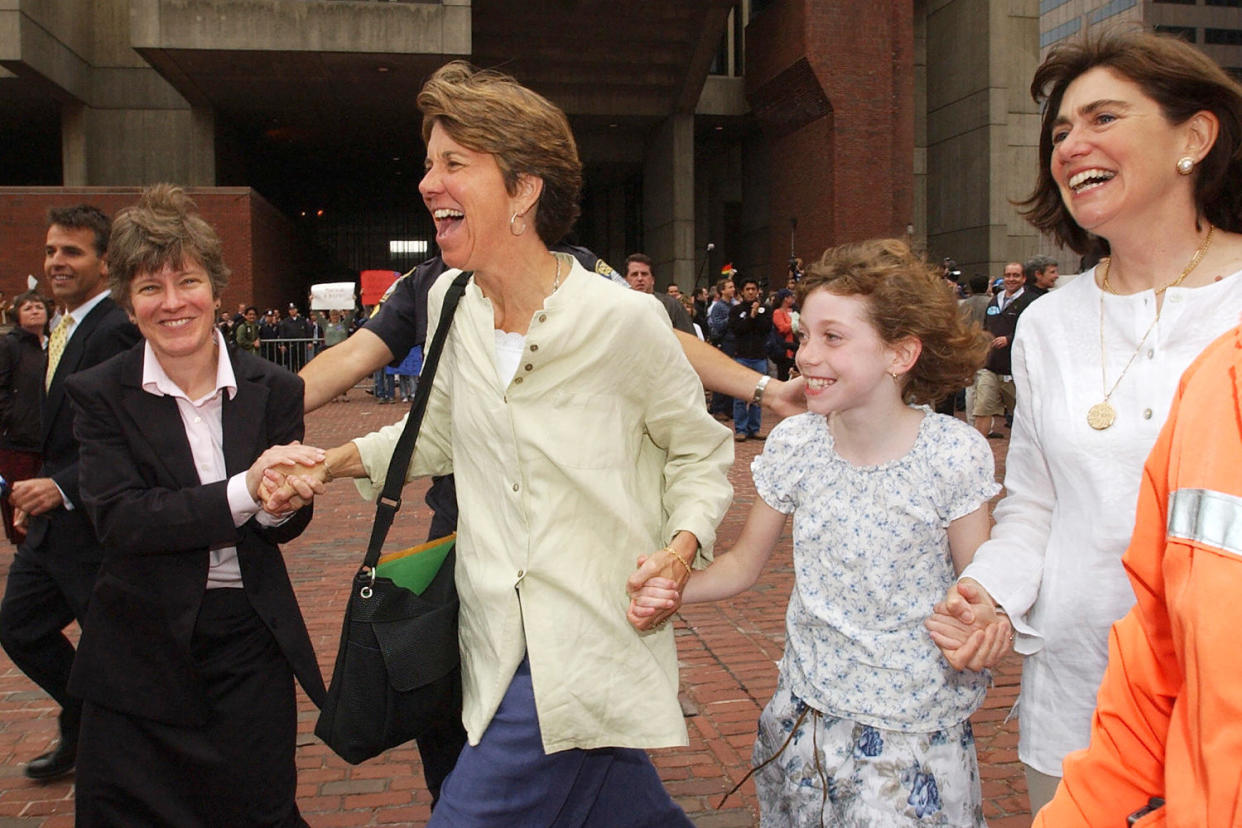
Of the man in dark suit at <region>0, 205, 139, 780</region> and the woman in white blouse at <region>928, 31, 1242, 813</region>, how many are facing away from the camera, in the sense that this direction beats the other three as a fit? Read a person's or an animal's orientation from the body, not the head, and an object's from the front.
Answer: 0

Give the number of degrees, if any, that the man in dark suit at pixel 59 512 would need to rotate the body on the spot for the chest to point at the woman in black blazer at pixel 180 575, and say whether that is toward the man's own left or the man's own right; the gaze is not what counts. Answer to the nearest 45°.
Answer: approximately 45° to the man's own left

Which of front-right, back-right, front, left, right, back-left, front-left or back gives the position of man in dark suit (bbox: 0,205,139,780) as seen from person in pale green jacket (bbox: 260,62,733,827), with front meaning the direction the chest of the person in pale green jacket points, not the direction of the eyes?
right

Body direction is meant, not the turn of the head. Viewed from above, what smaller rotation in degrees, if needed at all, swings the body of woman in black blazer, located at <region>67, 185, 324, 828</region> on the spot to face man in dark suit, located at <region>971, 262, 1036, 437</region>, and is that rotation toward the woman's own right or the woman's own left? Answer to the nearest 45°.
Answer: approximately 135° to the woman's own left

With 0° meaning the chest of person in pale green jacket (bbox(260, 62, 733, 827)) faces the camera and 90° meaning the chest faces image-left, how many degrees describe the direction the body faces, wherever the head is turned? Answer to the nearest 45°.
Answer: approximately 45°

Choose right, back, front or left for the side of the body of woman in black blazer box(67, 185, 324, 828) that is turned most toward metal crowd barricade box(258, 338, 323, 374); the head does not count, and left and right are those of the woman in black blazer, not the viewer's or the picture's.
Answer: back

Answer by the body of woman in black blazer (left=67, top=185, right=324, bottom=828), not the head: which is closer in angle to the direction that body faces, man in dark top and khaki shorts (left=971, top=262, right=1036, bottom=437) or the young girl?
the young girl

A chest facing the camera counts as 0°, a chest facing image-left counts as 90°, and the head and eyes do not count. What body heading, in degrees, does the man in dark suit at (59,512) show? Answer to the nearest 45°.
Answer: approximately 45°

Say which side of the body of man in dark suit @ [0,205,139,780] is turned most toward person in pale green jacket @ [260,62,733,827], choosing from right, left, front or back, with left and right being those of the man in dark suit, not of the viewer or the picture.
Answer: left

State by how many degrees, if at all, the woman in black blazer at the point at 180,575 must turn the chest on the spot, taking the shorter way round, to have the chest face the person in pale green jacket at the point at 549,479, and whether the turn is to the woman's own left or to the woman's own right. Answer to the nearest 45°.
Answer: approximately 45° to the woman's own left

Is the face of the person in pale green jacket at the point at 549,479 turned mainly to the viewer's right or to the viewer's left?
to the viewer's left

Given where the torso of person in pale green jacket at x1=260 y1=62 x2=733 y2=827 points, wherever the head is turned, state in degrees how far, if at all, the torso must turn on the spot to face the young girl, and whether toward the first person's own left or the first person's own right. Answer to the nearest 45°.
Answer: approximately 135° to the first person's own left
